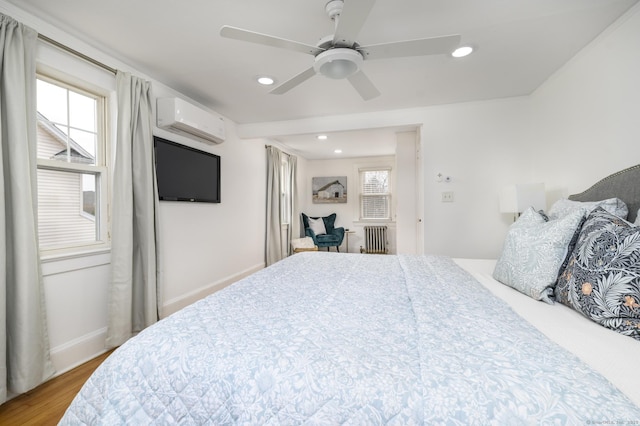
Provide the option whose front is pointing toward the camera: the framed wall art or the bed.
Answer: the framed wall art

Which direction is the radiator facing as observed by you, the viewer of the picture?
facing the viewer

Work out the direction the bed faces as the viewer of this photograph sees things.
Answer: facing to the left of the viewer

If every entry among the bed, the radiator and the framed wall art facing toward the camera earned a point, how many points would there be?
2

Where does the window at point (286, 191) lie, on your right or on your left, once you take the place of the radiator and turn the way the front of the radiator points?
on your right

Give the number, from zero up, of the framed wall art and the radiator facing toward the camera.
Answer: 2

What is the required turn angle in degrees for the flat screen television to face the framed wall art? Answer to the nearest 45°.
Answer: approximately 90° to its left

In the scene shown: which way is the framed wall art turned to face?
toward the camera

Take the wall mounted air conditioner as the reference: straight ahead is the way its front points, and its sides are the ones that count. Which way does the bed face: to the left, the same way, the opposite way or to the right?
the opposite way

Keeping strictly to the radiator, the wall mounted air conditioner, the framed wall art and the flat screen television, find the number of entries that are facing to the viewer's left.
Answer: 0

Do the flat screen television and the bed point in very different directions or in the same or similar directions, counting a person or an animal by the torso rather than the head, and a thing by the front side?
very different directions

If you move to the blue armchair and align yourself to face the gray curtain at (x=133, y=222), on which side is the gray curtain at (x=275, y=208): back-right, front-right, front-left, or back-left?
front-right

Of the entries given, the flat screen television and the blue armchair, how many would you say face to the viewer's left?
0

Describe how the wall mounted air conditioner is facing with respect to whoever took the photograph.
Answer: facing the viewer and to the right of the viewer

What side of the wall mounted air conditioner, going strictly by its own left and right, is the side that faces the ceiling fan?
front

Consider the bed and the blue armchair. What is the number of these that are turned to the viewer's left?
1

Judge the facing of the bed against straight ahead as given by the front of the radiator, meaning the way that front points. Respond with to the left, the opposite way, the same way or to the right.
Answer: to the right

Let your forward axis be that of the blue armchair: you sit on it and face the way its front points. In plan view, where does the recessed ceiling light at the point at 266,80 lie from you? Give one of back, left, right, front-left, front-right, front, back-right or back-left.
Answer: front-right

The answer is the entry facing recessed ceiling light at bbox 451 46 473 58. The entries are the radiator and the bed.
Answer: the radiator

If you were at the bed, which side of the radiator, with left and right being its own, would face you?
front

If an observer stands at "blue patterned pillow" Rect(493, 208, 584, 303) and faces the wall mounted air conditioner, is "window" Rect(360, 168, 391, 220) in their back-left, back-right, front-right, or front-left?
front-right

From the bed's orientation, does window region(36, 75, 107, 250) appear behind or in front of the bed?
in front
